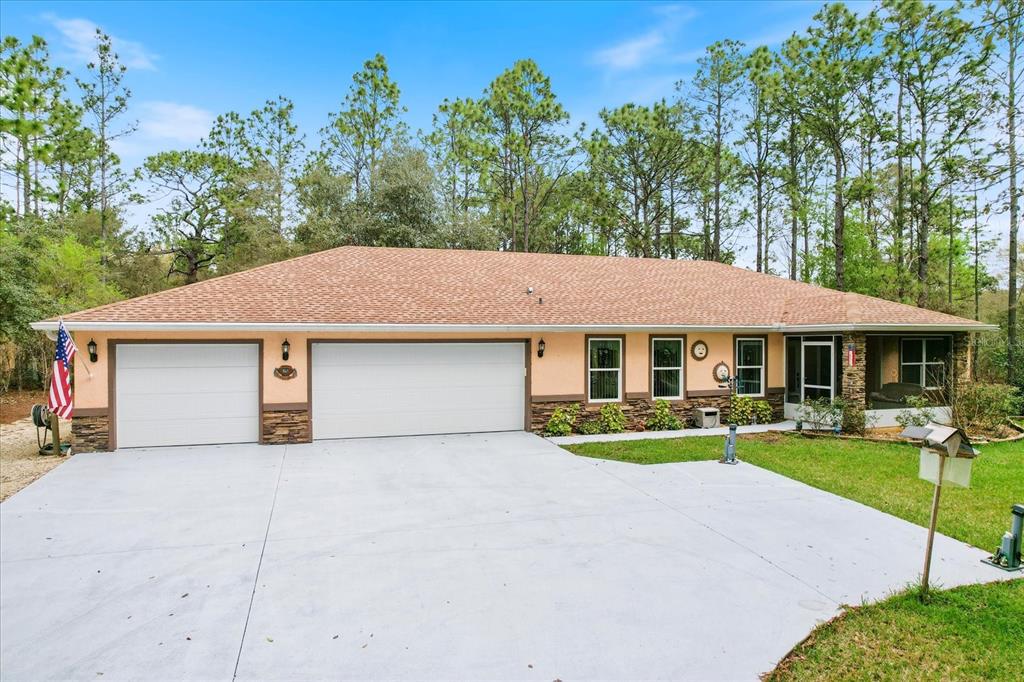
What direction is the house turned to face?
toward the camera

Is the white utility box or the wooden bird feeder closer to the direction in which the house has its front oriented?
the wooden bird feeder

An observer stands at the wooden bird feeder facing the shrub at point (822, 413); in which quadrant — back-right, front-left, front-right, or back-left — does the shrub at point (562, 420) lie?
front-left

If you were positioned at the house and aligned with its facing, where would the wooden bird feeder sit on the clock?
The wooden bird feeder is roughly at 11 o'clock from the house.

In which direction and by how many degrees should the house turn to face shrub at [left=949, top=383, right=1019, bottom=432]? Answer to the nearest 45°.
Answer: approximately 90° to its left

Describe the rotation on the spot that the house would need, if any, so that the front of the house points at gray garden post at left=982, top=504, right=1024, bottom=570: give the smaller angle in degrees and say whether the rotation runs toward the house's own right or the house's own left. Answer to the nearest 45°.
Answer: approximately 45° to the house's own left
